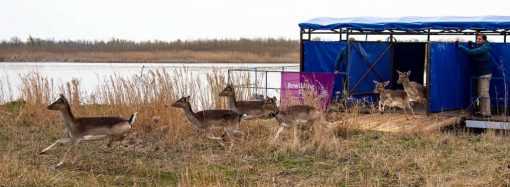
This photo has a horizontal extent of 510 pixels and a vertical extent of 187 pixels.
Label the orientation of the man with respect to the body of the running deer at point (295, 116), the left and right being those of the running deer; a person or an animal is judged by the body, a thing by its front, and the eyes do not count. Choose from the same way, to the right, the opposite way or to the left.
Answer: the same way

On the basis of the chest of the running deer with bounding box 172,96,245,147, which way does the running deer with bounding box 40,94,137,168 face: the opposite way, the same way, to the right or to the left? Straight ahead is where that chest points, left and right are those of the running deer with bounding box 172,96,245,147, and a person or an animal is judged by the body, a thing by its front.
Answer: the same way

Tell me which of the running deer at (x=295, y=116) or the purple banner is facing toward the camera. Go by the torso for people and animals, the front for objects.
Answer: the purple banner

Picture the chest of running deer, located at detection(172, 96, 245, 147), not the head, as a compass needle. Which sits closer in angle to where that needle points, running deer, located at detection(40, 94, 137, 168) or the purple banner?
the running deer

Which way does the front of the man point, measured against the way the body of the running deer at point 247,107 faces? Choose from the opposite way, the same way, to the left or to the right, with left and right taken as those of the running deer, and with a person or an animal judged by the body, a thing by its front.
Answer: the same way

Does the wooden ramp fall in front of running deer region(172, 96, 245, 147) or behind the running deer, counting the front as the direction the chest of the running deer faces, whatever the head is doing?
behind

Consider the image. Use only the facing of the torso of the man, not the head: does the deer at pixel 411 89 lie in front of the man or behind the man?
in front

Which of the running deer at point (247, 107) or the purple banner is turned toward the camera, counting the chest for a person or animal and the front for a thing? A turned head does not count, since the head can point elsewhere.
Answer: the purple banner

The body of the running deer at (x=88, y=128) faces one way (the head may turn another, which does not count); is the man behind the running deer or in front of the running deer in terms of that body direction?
behind

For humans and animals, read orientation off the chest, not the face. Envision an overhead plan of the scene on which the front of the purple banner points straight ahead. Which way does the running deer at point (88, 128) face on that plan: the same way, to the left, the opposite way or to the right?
to the right

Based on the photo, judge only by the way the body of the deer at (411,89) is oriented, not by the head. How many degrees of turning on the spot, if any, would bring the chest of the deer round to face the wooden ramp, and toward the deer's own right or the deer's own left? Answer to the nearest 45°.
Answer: approximately 45° to the deer's own left

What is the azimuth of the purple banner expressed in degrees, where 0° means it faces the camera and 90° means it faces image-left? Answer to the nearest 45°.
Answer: approximately 0°

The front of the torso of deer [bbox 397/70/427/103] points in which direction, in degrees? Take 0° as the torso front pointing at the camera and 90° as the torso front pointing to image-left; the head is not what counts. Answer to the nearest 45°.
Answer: approximately 45°

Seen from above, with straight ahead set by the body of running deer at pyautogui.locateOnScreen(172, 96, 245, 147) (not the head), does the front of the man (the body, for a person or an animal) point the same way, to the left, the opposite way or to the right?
the same way

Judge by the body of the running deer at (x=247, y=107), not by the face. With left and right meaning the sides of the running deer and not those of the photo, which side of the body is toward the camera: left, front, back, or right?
left

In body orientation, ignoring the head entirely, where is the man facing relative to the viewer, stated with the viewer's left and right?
facing to the left of the viewer

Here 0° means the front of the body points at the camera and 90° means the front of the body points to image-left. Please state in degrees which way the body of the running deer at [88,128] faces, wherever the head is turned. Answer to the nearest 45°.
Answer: approximately 90°

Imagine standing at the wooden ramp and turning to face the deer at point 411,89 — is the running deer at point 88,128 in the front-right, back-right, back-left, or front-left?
back-left

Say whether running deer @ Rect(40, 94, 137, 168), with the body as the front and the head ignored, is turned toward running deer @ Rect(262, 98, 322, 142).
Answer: no

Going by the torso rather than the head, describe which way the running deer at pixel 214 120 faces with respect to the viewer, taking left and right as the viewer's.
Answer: facing to the left of the viewer

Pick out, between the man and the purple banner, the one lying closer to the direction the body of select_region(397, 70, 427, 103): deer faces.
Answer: the purple banner
